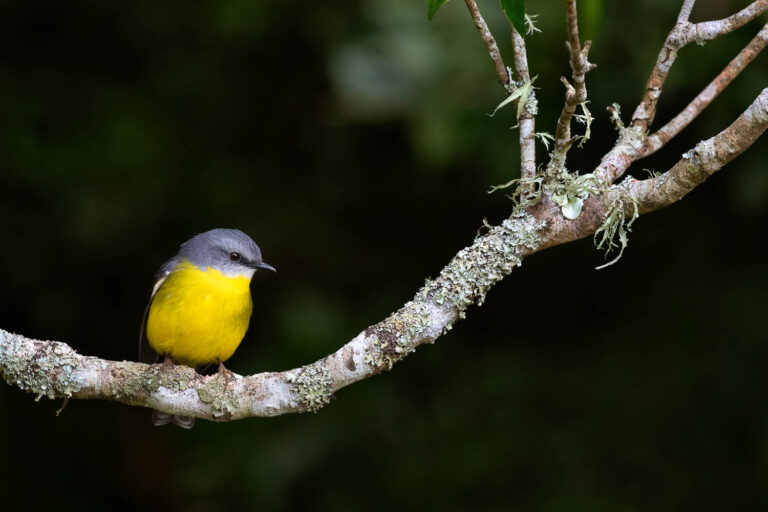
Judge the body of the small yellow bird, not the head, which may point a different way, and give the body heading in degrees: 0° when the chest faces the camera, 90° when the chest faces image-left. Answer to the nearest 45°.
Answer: approximately 315°
